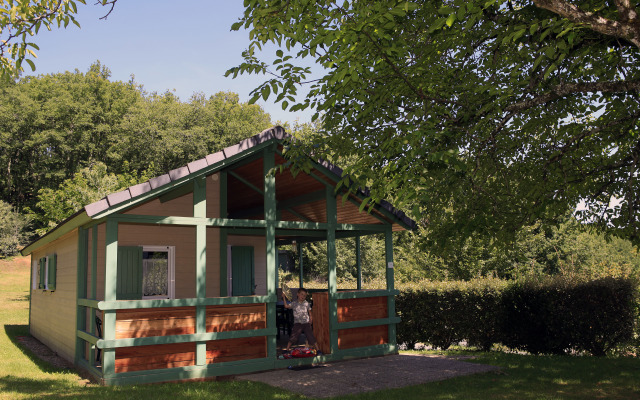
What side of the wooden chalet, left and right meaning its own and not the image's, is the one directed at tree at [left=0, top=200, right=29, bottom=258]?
back

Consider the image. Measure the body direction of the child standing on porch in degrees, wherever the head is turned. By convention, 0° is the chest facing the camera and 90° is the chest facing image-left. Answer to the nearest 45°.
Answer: approximately 0°

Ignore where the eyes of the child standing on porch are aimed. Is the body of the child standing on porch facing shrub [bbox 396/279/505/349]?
no

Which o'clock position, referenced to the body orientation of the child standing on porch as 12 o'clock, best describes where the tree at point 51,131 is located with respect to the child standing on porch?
The tree is roughly at 5 o'clock from the child standing on porch.

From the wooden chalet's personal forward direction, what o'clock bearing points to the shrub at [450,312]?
The shrub is roughly at 10 o'clock from the wooden chalet.

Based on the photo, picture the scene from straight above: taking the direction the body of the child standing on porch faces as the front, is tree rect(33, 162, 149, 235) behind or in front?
behind

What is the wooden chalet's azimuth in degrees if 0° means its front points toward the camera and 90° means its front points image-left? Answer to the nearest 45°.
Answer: approximately 315°

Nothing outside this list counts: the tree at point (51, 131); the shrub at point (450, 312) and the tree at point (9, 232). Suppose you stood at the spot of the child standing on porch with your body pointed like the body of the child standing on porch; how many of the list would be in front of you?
0

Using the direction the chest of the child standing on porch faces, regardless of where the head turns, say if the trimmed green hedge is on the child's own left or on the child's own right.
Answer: on the child's own left
